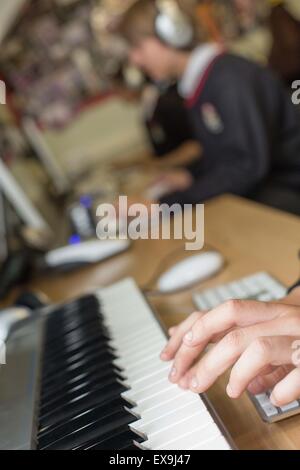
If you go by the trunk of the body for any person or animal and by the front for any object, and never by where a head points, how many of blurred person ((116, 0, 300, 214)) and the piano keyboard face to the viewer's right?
1

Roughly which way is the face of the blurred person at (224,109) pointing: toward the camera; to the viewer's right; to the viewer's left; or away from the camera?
to the viewer's left

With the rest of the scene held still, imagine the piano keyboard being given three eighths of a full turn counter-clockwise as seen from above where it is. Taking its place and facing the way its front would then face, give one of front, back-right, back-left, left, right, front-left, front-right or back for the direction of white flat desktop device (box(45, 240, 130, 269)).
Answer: front-right

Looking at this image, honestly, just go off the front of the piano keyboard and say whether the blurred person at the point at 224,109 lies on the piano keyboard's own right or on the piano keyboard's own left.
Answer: on the piano keyboard's own left

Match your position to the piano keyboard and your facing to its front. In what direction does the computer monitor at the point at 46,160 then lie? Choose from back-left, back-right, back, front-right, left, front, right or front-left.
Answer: left

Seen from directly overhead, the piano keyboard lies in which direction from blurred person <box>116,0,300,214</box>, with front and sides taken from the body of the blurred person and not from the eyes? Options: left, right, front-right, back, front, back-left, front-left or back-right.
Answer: left

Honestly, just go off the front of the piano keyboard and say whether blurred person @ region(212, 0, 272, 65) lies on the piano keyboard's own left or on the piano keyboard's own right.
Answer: on the piano keyboard's own left

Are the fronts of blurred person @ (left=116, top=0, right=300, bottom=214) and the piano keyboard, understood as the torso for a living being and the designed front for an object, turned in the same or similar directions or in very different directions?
very different directions

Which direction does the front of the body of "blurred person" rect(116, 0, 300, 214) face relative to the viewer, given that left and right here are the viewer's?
facing to the left of the viewer

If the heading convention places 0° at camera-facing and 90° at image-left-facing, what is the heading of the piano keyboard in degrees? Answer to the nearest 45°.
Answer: approximately 270°

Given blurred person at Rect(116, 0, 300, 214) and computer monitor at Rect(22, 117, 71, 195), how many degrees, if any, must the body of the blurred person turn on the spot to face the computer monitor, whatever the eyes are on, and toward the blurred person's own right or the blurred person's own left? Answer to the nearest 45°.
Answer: approximately 45° to the blurred person's own right

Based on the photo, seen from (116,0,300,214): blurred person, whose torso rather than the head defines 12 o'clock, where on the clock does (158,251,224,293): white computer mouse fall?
The white computer mouse is roughly at 9 o'clock from the blurred person.
